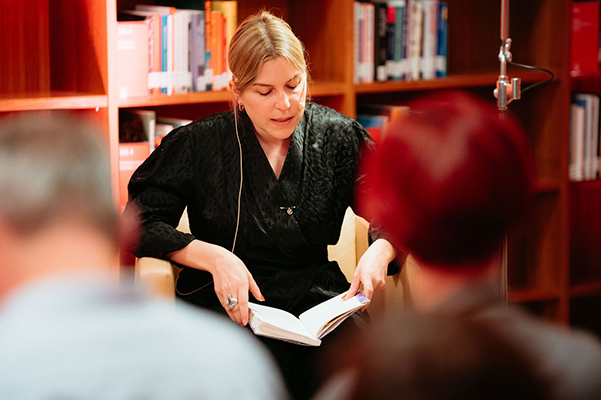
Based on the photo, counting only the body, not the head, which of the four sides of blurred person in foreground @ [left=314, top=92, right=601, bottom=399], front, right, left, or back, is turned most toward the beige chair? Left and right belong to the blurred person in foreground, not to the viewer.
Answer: front

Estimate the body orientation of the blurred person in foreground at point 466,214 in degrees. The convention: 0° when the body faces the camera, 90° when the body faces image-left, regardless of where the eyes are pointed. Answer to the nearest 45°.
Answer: approximately 180°

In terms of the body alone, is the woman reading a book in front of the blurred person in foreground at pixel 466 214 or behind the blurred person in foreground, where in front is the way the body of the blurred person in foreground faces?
in front

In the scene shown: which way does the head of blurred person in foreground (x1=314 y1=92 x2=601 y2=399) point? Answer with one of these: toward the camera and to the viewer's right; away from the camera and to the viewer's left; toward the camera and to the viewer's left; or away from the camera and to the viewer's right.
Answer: away from the camera and to the viewer's left

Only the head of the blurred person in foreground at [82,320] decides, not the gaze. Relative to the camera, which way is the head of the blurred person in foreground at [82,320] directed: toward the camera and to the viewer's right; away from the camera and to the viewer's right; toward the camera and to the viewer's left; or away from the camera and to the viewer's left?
away from the camera and to the viewer's right
